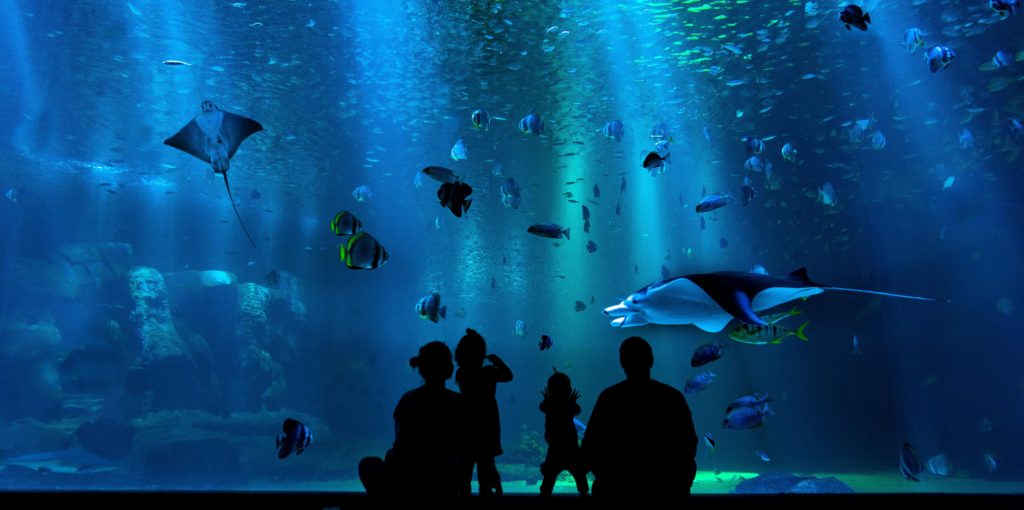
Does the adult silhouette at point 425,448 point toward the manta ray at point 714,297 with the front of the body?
no

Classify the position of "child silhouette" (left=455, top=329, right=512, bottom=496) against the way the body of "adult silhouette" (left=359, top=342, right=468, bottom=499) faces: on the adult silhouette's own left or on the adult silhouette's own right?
on the adult silhouette's own right

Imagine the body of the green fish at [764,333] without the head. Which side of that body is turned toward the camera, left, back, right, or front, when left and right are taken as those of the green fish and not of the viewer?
left

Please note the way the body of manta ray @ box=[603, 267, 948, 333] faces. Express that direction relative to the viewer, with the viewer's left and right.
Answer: facing to the left of the viewer

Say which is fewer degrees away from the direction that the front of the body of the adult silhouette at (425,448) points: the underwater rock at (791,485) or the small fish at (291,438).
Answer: the small fish

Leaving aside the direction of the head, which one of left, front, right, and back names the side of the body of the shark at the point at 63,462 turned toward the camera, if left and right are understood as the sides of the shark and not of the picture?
right

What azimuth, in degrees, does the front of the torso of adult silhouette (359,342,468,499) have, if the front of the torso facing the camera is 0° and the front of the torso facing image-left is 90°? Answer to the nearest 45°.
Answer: approximately 135°

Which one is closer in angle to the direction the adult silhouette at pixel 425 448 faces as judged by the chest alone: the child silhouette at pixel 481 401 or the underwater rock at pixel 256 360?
the underwater rock

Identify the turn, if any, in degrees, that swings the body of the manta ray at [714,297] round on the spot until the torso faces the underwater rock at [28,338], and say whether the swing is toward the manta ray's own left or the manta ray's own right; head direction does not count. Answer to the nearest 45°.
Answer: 0° — it already faces it

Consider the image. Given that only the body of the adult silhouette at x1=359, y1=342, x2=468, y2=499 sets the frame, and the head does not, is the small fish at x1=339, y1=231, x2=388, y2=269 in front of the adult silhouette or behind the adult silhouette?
in front

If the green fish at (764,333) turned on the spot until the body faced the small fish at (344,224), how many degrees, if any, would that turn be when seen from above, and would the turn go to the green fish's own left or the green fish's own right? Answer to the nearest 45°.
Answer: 0° — it already faces it
